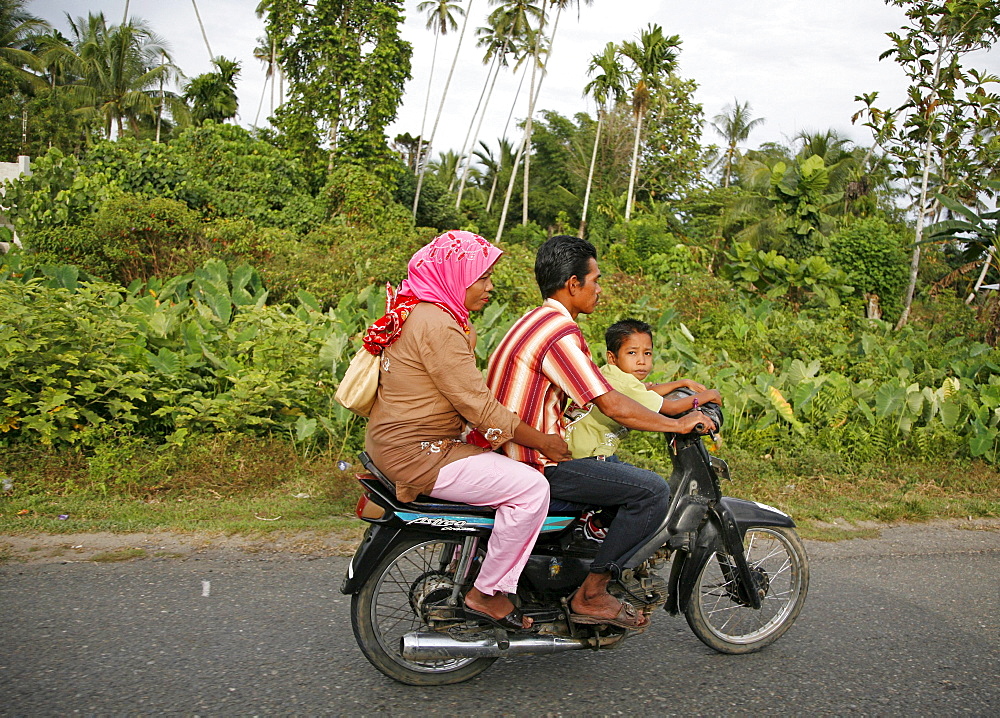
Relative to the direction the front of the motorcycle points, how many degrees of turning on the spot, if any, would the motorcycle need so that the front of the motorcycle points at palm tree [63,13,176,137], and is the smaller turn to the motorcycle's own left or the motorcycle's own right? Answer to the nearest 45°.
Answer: approximately 135° to the motorcycle's own left

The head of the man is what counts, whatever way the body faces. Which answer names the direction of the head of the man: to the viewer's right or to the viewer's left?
to the viewer's right

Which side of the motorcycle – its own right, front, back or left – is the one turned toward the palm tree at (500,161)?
left

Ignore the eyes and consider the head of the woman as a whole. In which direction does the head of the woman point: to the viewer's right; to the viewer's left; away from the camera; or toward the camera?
to the viewer's right

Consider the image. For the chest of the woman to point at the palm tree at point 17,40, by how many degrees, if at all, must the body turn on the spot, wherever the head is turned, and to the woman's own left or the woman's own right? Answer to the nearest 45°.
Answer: approximately 135° to the woman's own left

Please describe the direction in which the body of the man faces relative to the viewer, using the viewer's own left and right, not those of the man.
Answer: facing to the right of the viewer

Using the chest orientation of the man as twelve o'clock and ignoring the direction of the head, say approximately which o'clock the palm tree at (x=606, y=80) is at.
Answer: The palm tree is roughly at 9 o'clock from the man.

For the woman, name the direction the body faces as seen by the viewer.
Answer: to the viewer's right

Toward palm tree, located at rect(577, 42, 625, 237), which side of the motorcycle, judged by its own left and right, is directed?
left

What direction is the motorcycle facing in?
to the viewer's right

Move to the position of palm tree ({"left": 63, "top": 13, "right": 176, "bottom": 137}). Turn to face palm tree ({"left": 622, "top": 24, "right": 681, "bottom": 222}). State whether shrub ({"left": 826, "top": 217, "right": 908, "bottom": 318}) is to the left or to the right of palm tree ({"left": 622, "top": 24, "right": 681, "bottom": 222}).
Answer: right

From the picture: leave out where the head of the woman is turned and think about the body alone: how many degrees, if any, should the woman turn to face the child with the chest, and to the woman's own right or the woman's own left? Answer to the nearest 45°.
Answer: approximately 45° to the woman's own left

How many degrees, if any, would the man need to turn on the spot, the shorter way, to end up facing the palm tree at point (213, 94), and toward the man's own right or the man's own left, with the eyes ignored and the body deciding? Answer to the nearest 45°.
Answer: approximately 135° to the man's own left
